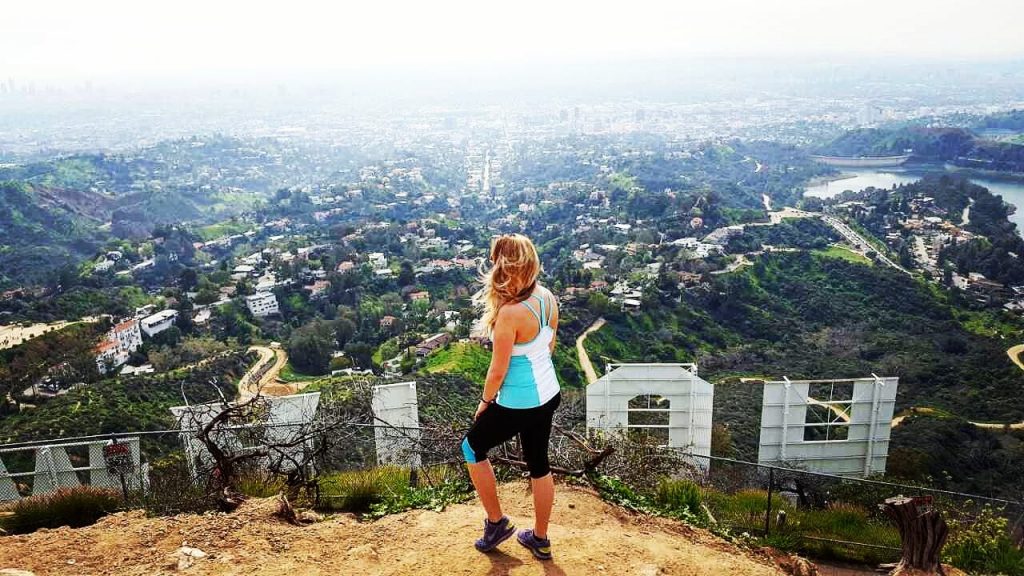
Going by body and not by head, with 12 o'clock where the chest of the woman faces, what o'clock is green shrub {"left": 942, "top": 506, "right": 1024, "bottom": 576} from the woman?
The green shrub is roughly at 4 o'clock from the woman.

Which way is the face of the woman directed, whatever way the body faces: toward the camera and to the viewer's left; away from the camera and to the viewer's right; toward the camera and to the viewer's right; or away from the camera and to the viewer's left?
away from the camera and to the viewer's left

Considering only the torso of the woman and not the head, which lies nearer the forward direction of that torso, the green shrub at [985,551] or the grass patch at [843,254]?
the grass patch

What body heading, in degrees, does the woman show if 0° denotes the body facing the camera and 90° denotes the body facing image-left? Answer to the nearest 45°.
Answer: approximately 135°

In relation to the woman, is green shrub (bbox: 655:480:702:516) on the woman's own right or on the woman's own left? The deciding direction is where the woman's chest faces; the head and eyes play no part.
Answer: on the woman's own right

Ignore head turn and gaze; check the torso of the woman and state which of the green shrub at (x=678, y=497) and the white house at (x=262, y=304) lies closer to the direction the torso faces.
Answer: the white house
